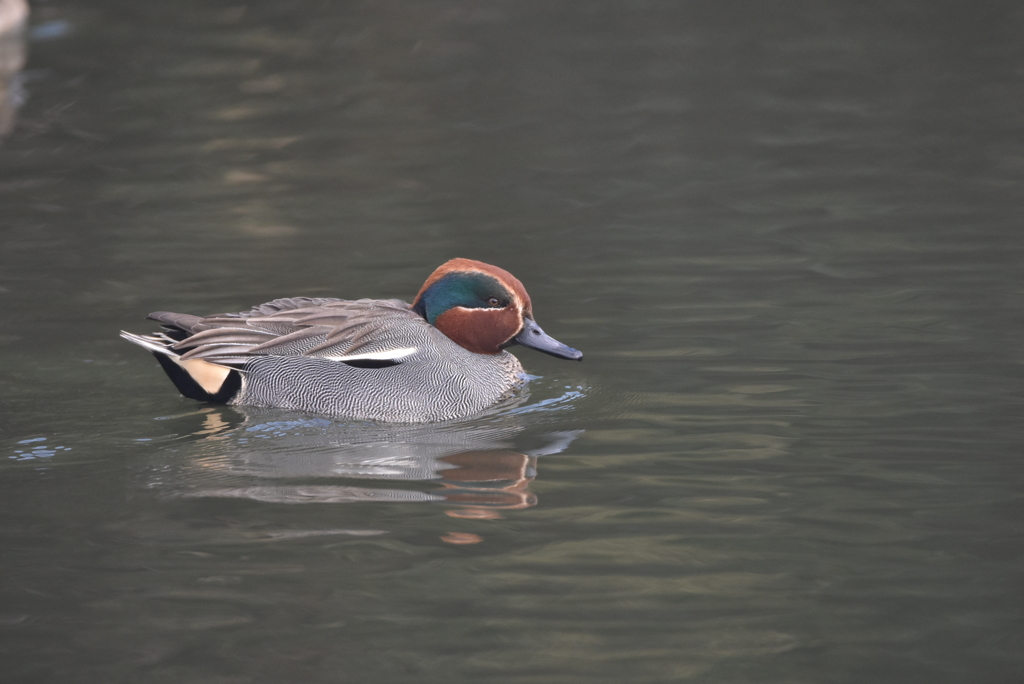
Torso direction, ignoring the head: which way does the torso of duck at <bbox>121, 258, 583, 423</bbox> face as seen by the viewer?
to the viewer's right
